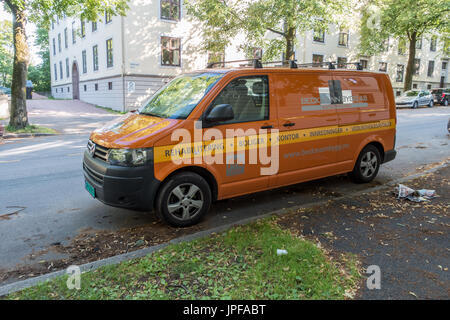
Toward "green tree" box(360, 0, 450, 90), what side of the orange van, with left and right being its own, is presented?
back

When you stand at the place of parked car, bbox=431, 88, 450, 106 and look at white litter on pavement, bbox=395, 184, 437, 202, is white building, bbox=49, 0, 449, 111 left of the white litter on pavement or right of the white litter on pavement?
right

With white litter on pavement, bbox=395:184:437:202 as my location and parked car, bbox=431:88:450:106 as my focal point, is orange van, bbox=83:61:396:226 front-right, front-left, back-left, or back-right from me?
back-left

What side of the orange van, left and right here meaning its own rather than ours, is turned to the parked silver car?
back

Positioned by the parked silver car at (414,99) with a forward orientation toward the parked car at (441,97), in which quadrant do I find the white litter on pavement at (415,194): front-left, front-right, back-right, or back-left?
back-right

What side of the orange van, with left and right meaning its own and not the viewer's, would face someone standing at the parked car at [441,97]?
back

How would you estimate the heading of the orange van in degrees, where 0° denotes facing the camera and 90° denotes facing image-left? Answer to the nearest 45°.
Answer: approximately 45°

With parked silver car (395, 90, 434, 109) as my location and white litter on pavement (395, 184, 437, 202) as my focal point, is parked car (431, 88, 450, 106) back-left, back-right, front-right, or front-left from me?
back-left
